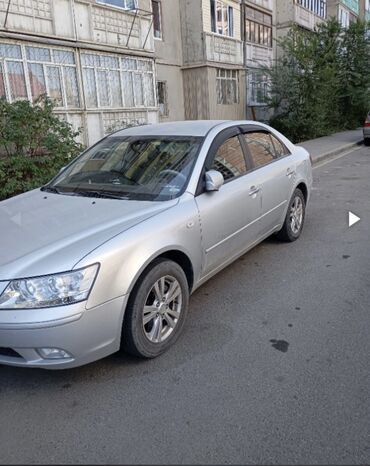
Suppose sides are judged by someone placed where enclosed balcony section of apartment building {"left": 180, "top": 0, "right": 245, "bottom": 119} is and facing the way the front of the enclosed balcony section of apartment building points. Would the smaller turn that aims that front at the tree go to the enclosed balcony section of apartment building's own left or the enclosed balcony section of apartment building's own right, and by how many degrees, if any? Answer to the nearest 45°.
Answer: approximately 45° to the enclosed balcony section of apartment building's own left

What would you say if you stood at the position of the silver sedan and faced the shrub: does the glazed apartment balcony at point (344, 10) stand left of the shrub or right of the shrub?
right

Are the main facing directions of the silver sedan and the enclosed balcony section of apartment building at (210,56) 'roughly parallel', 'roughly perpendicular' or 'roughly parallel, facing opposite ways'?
roughly perpendicular

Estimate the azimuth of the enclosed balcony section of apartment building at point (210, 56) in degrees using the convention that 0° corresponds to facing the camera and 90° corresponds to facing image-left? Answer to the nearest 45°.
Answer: approximately 315°

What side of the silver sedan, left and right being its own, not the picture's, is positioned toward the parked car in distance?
back

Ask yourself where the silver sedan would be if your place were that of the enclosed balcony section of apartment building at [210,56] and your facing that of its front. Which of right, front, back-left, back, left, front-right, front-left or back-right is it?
front-right

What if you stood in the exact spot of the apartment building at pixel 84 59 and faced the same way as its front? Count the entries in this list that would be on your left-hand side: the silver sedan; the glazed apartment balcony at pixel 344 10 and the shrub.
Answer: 1

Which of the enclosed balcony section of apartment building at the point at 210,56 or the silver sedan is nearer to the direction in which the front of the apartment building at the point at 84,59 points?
the silver sedan

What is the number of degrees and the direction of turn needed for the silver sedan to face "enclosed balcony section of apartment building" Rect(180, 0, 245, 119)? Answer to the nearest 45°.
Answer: approximately 135° to its right

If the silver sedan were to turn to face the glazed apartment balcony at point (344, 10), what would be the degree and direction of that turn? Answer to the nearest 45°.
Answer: approximately 180°

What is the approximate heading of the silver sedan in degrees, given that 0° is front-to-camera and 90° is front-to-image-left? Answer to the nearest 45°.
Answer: approximately 45°

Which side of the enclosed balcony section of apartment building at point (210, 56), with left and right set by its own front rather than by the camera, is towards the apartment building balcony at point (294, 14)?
left
